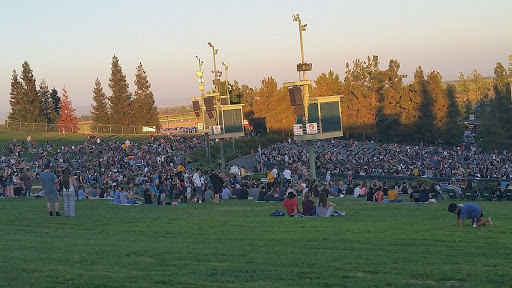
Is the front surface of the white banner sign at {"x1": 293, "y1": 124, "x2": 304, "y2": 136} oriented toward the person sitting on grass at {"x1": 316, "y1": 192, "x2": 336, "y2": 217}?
yes

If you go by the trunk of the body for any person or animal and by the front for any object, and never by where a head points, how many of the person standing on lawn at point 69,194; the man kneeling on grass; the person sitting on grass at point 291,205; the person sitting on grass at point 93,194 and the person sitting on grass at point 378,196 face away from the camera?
4

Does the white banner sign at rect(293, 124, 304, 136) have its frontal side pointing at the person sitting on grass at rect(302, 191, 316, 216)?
yes

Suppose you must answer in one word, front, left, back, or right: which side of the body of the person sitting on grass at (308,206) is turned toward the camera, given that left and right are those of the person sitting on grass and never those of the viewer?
back

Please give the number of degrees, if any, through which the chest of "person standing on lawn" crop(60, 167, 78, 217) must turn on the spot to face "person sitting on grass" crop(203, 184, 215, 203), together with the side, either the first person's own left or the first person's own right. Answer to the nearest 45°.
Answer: approximately 45° to the first person's own right

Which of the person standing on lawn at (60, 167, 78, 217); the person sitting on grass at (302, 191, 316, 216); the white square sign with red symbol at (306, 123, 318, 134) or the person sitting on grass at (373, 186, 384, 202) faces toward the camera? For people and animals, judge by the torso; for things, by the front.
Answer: the white square sign with red symbol

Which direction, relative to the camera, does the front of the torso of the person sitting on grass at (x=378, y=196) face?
away from the camera

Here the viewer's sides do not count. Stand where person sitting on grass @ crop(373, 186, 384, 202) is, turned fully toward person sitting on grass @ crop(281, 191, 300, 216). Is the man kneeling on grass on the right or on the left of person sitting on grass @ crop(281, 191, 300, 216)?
left

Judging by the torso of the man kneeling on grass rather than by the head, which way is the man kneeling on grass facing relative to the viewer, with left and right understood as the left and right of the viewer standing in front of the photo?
facing to the left of the viewer

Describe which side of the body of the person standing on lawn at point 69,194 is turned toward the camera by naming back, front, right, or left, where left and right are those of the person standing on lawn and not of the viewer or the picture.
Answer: back
